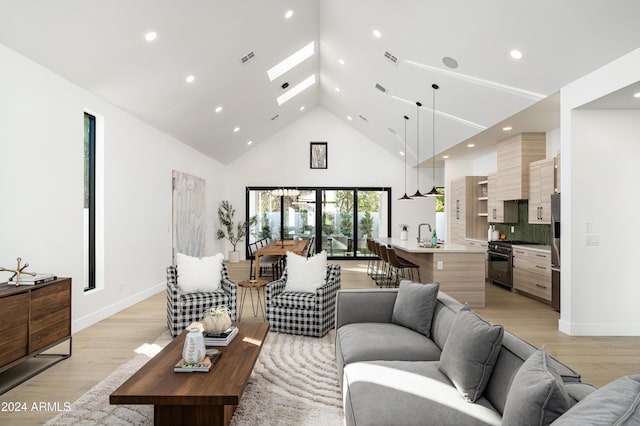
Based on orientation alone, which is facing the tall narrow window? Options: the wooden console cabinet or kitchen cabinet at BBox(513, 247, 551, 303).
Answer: the kitchen cabinet

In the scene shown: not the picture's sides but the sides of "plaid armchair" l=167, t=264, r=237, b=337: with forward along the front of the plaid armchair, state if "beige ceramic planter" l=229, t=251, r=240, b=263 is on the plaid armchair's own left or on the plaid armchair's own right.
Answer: on the plaid armchair's own left

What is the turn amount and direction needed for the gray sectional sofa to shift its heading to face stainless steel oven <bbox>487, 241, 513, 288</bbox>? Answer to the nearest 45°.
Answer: approximately 90° to its right

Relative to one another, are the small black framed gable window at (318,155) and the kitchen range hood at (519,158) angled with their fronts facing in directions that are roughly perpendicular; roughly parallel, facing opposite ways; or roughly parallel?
roughly perpendicular

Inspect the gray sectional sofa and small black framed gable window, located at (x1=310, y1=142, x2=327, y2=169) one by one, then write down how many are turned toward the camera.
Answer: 1

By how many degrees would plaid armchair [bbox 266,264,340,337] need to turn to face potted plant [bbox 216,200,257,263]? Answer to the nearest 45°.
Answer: approximately 135° to its right

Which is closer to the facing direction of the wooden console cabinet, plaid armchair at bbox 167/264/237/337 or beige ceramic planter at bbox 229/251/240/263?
the plaid armchair

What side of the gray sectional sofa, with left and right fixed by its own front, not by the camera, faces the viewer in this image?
left

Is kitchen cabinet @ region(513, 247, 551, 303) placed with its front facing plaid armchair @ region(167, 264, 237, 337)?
yes
